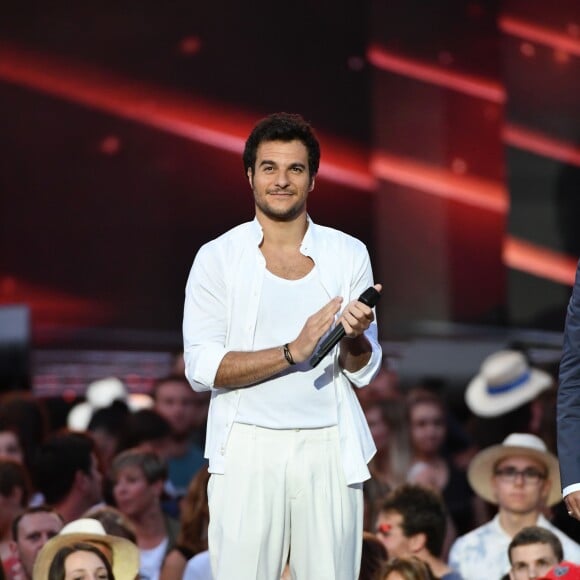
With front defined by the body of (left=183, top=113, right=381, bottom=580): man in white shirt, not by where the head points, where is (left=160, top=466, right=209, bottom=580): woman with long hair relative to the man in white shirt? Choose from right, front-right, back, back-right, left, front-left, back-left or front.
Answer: back

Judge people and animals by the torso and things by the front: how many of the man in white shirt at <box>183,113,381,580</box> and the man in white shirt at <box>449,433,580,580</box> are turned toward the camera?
2

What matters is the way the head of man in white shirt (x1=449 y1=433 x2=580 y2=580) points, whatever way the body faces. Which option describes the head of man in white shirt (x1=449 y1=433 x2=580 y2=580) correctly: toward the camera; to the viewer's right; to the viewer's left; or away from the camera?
toward the camera

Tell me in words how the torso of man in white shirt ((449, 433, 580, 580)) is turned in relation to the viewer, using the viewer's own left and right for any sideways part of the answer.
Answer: facing the viewer

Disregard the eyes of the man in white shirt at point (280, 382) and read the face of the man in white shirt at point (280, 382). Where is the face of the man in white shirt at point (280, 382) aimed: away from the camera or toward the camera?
toward the camera

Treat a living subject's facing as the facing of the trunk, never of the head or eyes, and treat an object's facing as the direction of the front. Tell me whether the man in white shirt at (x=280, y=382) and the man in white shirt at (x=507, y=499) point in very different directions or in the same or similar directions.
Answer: same or similar directions

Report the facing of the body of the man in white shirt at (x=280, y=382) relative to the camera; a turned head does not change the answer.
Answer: toward the camera

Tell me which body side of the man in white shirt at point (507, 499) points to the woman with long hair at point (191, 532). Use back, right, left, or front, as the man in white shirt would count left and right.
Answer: right

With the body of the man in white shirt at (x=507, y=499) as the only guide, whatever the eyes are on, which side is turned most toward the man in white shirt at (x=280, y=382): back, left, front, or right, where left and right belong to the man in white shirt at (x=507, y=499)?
front
